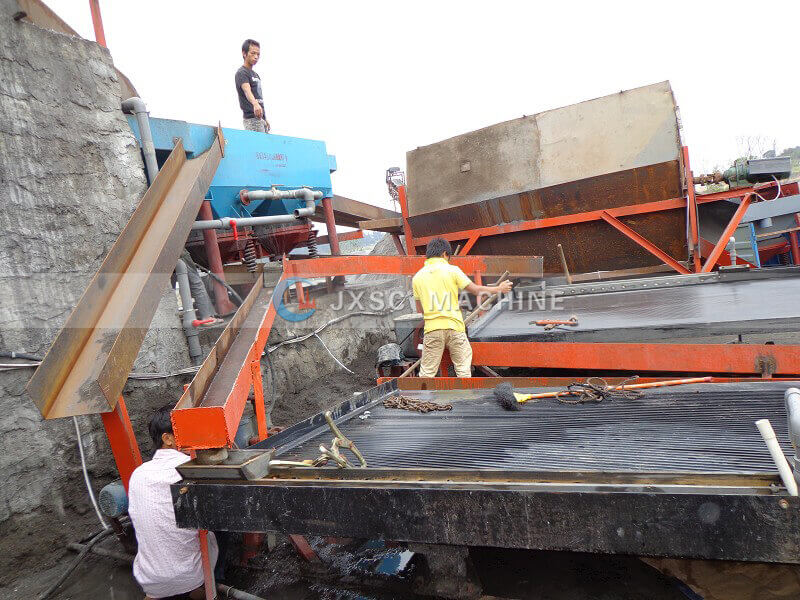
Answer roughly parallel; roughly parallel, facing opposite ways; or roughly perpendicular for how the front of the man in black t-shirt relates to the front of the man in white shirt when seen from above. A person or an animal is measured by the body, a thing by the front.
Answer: roughly perpendicular

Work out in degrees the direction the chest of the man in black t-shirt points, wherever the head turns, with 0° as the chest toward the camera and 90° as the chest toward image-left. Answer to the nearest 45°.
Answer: approximately 315°

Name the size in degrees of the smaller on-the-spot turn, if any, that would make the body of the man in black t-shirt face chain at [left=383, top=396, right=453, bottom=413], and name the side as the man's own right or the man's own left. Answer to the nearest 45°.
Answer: approximately 45° to the man's own right

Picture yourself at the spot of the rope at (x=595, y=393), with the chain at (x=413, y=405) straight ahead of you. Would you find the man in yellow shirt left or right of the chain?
right

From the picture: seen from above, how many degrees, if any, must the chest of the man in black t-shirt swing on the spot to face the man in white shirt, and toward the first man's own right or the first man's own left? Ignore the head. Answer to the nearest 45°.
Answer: approximately 45° to the first man's own right

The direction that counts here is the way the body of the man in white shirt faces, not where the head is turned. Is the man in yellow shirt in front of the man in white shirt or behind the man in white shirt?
in front

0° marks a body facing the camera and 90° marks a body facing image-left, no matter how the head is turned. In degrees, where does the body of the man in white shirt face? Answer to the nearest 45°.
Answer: approximately 225°

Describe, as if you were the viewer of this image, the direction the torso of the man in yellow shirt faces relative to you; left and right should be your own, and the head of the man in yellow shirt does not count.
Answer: facing away from the viewer and to the right of the viewer

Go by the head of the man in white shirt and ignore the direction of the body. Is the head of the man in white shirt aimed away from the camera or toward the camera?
away from the camera
